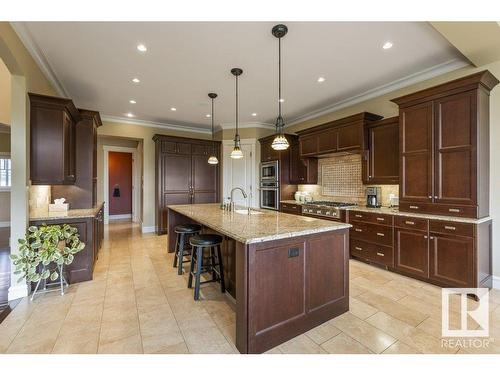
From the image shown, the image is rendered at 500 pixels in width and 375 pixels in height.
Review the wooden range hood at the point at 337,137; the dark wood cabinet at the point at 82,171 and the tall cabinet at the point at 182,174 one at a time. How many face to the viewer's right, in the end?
1

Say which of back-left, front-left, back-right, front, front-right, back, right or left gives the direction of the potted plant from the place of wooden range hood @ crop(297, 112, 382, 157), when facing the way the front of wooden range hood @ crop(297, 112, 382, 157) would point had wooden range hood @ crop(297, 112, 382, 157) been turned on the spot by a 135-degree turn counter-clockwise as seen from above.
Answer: back-right

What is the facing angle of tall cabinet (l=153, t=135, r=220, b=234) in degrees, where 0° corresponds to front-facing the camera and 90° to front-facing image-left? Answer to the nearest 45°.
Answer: approximately 0°

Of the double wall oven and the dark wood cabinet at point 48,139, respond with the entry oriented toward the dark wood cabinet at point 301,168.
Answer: the dark wood cabinet at point 48,139

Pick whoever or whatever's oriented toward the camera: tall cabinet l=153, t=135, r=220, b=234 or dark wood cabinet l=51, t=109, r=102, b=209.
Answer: the tall cabinet

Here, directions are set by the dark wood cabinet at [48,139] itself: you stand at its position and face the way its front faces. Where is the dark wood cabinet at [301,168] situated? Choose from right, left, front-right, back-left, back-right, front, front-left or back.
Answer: front

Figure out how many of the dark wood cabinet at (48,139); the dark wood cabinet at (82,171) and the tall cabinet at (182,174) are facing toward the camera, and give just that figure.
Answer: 1

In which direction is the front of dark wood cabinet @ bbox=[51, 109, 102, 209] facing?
to the viewer's right

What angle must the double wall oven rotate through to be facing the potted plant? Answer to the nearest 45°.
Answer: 0° — it already faces it

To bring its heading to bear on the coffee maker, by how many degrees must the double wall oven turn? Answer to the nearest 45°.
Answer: approximately 90° to its left

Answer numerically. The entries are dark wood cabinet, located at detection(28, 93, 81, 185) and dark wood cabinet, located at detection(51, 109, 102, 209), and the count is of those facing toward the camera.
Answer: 0

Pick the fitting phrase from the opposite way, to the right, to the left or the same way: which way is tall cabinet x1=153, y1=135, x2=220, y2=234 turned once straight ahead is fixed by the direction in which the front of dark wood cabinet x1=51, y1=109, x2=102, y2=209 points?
to the right

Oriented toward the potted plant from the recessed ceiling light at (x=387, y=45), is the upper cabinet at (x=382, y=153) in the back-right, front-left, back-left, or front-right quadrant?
back-right

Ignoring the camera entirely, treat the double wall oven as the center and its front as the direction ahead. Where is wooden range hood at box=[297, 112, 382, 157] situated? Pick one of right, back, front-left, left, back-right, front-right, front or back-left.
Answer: left

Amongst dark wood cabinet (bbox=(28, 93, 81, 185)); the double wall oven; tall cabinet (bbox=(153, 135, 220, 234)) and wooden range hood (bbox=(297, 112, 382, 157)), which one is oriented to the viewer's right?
the dark wood cabinet
